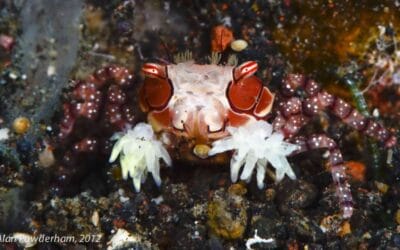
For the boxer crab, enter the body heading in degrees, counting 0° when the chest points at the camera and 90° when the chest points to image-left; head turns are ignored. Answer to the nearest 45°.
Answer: approximately 0°

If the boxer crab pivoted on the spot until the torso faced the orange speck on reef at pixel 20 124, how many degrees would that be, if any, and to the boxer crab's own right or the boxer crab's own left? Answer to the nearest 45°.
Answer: approximately 90° to the boxer crab's own right
